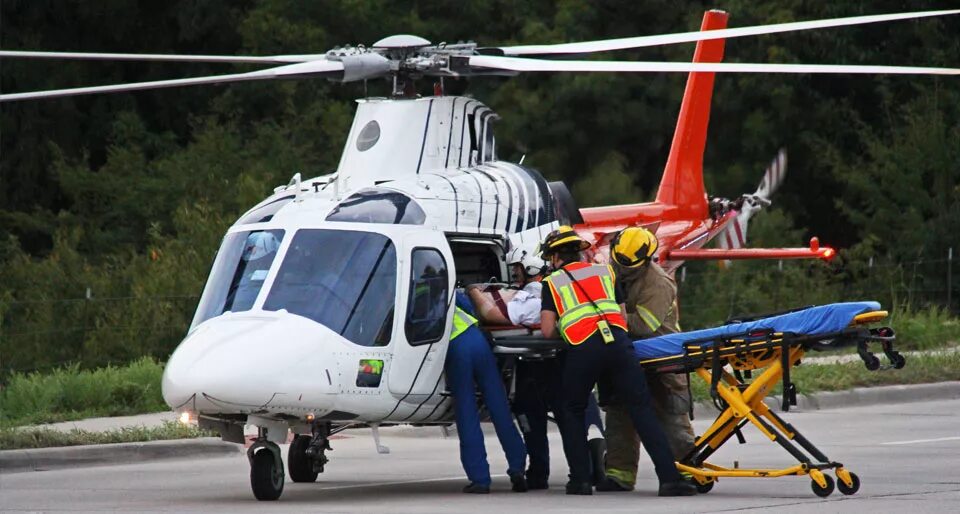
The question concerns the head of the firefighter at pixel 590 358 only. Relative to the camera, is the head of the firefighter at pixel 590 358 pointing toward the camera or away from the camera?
away from the camera

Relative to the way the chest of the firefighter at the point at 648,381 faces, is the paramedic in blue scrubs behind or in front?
in front

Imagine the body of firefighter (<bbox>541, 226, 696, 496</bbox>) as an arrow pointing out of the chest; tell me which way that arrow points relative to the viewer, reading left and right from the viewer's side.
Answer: facing away from the viewer and to the left of the viewer

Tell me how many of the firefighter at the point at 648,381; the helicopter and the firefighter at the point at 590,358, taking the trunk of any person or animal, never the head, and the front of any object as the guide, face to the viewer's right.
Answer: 0

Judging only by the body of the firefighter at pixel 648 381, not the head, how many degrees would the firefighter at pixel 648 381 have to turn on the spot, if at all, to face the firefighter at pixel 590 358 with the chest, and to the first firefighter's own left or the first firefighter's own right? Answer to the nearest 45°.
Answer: approximately 45° to the first firefighter's own left

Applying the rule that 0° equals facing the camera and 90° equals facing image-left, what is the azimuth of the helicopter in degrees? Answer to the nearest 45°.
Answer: approximately 45°

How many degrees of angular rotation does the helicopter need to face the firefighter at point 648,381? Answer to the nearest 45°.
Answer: approximately 135° to its left

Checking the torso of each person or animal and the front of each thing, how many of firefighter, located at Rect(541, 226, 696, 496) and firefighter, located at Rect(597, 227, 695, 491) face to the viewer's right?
0

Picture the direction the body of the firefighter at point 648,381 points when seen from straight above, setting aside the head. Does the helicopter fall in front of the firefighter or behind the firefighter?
in front

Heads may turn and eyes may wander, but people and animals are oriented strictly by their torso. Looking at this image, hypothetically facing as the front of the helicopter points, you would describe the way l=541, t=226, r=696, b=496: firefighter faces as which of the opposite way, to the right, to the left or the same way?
to the right

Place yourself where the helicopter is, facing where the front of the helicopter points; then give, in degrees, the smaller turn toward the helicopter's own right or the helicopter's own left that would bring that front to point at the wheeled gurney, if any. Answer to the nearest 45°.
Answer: approximately 135° to the helicopter's own left

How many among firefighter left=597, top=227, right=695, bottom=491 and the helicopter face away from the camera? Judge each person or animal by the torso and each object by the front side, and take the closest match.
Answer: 0

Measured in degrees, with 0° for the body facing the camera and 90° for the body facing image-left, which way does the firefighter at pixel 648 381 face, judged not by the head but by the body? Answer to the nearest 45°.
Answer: approximately 90°
